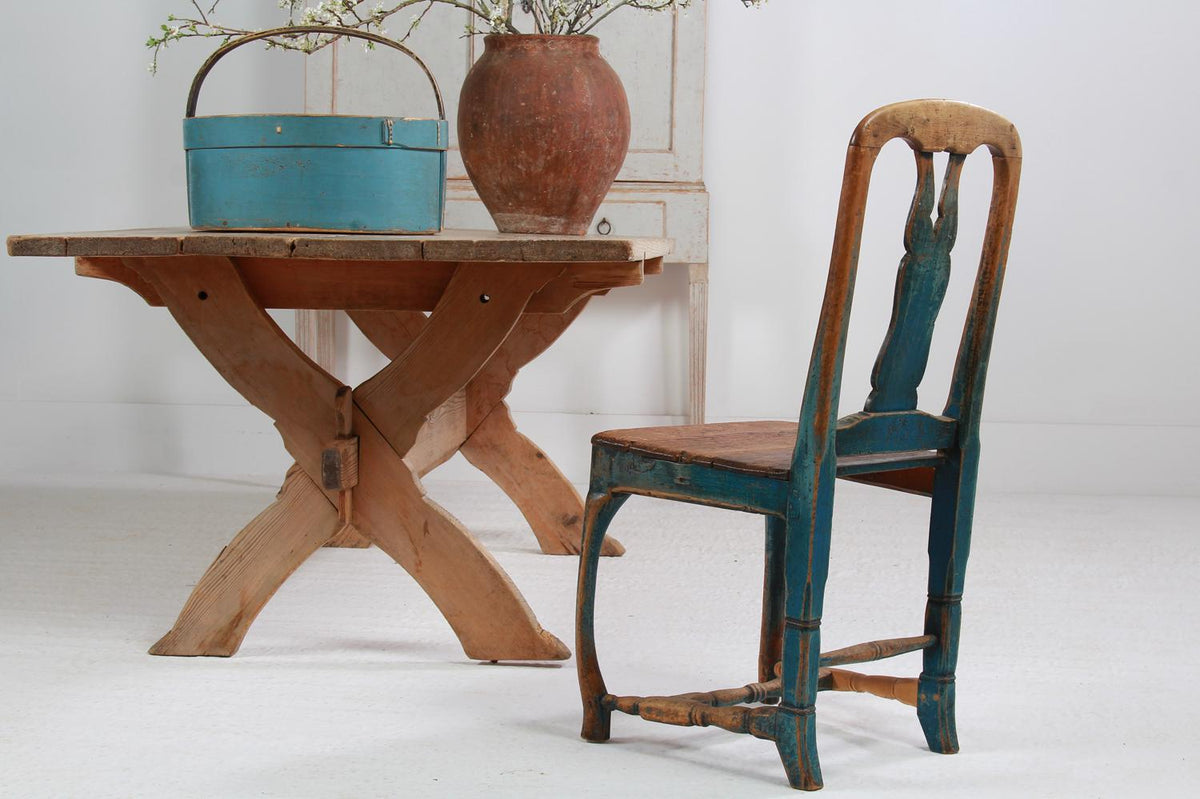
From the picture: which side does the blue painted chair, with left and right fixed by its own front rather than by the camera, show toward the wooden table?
front

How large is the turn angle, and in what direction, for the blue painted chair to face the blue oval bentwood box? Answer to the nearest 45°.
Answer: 0° — it already faces it

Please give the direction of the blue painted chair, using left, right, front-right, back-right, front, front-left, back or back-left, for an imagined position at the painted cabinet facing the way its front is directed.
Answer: front

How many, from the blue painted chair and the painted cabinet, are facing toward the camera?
1

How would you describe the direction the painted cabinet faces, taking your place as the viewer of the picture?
facing the viewer

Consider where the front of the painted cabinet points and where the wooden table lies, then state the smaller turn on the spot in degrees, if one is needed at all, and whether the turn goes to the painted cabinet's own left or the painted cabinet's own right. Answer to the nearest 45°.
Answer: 0° — it already faces it

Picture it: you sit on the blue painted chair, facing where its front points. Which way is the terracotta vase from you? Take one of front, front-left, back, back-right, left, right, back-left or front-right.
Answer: front

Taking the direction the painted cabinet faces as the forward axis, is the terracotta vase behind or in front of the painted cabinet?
in front

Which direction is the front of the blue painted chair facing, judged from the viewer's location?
facing away from the viewer and to the left of the viewer

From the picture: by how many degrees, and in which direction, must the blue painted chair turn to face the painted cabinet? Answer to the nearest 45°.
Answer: approximately 45° to its right
